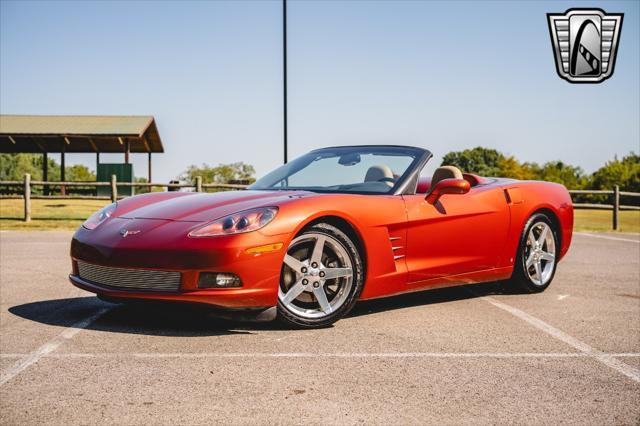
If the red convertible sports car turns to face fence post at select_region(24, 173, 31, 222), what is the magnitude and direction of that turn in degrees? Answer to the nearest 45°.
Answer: approximately 90° to its right

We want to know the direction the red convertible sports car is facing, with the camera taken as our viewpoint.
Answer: facing the viewer and to the left of the viewer
